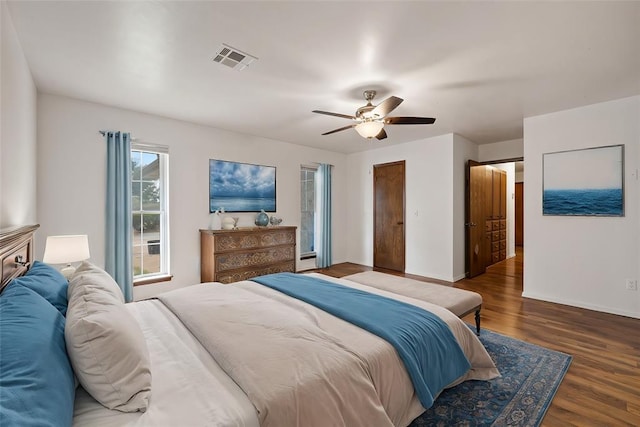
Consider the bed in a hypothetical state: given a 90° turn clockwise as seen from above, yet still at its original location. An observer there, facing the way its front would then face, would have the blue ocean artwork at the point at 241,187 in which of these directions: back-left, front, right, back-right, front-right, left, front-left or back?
back-left

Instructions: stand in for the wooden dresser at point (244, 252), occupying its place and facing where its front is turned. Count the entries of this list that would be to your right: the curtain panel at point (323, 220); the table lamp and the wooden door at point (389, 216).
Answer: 1

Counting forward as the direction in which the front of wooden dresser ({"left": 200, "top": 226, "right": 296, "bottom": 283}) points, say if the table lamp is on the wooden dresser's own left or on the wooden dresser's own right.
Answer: on the wooden dresser's own right

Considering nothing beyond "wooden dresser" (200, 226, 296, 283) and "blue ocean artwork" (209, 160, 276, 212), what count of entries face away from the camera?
0

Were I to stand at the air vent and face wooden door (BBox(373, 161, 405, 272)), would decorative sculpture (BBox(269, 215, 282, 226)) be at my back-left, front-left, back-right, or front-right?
front-left

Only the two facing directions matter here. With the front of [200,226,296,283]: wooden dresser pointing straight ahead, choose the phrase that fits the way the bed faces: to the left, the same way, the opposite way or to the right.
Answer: to the left

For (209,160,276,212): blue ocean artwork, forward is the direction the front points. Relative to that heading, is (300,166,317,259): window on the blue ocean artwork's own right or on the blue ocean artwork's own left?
on the blue ocean artwork's own left

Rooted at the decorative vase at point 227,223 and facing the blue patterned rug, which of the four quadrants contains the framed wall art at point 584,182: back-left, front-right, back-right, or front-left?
front-left

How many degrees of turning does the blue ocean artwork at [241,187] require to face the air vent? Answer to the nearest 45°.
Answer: approximately 45° to its right

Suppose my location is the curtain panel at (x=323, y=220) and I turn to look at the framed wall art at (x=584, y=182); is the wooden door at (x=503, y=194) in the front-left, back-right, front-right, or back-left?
front-left

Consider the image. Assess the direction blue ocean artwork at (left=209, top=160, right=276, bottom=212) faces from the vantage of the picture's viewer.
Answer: facing the viewer and to the right of the viewer

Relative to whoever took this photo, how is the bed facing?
facing away from the viewer and to the right of the viewer

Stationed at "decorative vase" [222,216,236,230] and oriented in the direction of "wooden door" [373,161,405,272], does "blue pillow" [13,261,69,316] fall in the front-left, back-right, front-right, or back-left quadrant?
back-right
